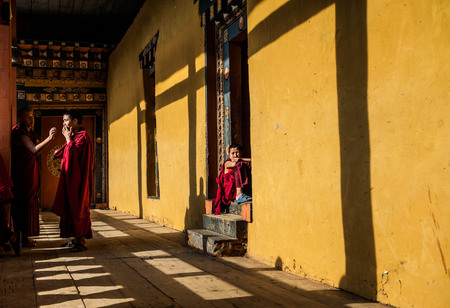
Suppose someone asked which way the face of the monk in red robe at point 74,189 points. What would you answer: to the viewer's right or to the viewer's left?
to the viewer's left

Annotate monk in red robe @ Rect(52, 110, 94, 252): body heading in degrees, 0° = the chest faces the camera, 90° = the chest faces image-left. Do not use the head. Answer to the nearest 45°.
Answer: approximately 90°

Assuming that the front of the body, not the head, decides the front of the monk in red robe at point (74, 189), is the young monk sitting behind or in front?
behind
